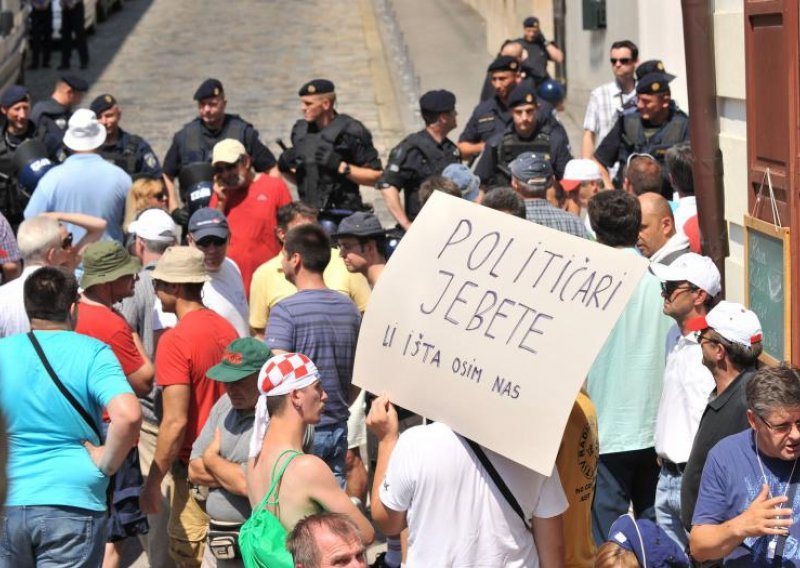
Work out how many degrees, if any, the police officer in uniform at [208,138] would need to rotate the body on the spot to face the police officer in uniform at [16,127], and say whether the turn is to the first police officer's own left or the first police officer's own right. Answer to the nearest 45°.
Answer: approximately 135° to the first police officer's own right

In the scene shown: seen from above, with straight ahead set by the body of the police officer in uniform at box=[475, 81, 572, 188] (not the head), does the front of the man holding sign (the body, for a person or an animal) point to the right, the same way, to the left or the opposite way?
the opposite way

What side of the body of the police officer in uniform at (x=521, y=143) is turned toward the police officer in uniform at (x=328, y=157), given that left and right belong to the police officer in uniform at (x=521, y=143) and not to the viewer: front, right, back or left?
right

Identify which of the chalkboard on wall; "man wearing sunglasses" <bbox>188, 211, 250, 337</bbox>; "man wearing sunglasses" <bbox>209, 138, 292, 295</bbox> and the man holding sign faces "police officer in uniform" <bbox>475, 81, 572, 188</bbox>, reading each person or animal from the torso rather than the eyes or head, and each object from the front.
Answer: the man holding sign

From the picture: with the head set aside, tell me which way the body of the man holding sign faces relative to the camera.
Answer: away from the camera

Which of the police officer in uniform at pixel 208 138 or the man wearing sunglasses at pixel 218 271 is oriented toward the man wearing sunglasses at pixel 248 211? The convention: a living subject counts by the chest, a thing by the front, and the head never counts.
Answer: the police officer in uniform

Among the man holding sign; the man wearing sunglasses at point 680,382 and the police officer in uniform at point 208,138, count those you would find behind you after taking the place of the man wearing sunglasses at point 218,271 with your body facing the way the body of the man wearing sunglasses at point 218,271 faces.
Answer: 1

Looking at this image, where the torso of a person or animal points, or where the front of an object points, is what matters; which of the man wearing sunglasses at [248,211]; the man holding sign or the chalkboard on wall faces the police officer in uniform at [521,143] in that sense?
the man holding sign

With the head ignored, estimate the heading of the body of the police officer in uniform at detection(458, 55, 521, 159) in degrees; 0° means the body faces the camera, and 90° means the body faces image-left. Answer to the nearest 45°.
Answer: approximately 315°

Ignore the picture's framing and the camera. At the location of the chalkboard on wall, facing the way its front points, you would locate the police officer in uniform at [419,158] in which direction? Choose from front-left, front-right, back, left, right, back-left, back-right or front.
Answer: right

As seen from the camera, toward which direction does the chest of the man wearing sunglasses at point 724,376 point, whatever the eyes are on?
to the viewer's left

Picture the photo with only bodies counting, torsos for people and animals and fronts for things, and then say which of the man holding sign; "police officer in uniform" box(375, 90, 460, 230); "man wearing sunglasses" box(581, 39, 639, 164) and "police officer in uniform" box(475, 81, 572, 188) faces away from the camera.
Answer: the man holding sign

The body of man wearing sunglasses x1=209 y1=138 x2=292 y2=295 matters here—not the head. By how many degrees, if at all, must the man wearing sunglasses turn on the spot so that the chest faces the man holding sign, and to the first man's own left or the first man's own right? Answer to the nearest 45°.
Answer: approximately 45° to the first man's own left

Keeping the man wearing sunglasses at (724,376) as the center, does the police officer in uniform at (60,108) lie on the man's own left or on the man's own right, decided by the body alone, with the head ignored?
on the man's own right
